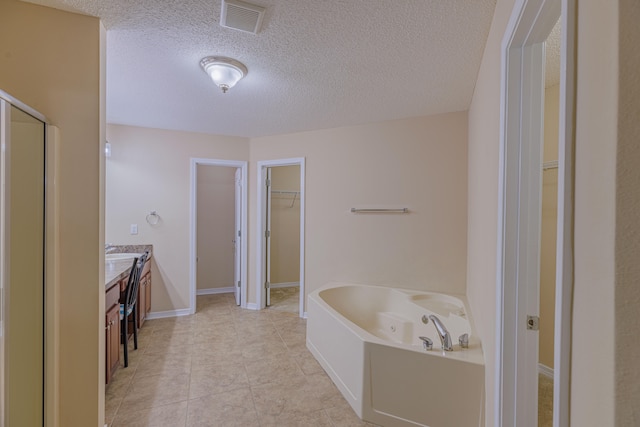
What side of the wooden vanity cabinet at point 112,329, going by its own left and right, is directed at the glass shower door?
right

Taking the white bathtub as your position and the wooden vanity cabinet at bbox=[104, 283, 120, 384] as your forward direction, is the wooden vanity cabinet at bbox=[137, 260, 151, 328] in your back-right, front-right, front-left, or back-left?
front-right

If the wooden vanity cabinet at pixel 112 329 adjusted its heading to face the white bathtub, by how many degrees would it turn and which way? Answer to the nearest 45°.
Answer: approximately 45° to its right

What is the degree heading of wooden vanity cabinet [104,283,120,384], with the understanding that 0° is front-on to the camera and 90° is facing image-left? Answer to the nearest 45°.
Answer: approximately 270°

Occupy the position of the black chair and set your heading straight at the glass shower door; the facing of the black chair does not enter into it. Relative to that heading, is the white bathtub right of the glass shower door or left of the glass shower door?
left

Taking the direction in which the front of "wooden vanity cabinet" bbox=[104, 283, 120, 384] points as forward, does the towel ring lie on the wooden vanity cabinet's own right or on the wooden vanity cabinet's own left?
on the wooden vanity cabinet's own left

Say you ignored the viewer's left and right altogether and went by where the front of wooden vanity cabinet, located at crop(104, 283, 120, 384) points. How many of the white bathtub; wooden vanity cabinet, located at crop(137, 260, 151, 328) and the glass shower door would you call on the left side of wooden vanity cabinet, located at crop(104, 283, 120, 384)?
1

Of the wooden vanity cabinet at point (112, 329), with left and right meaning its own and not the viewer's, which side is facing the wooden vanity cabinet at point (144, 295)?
left
